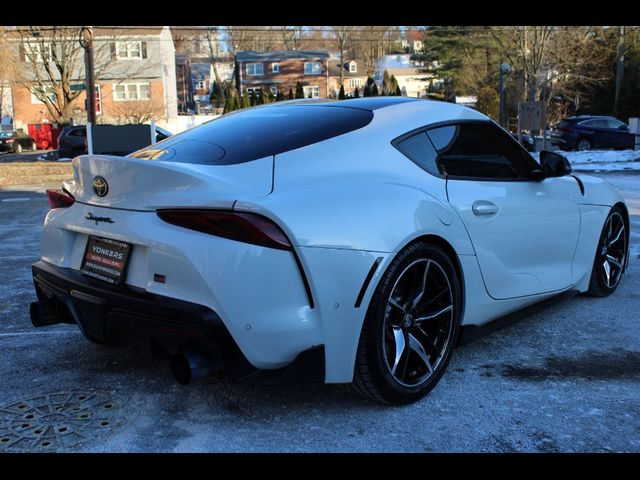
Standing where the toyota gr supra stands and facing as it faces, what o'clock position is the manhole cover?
The manhole cover is roughly at 7 o'clock from the toyota gr supra.

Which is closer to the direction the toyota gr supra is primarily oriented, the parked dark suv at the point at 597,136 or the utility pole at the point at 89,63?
the parked dark suv

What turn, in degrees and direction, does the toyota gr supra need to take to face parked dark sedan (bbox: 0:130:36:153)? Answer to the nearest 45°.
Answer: approximately 90° to its left

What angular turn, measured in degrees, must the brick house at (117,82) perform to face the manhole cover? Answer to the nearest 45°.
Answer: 0° — it already faces it

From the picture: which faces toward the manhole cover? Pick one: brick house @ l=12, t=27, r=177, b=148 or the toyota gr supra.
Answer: the brick house

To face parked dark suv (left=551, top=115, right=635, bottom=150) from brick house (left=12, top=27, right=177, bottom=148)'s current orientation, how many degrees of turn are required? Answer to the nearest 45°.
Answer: approximately 45° to its left

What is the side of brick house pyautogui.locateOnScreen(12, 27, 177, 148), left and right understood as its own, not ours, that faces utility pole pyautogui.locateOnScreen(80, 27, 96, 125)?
front

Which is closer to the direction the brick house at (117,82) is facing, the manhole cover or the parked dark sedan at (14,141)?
the manhole cover

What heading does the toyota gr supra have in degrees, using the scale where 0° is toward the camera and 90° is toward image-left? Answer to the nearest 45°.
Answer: approximately 225°

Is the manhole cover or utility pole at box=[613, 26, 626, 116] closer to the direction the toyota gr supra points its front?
the utility pole

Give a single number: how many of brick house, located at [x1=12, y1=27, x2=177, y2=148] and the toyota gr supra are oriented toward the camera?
1

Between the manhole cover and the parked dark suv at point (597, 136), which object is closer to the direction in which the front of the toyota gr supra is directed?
the parked dark suv

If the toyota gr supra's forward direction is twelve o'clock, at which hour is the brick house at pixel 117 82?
The brick house is roughly at 10 o'clock from the toyota gr supra.
